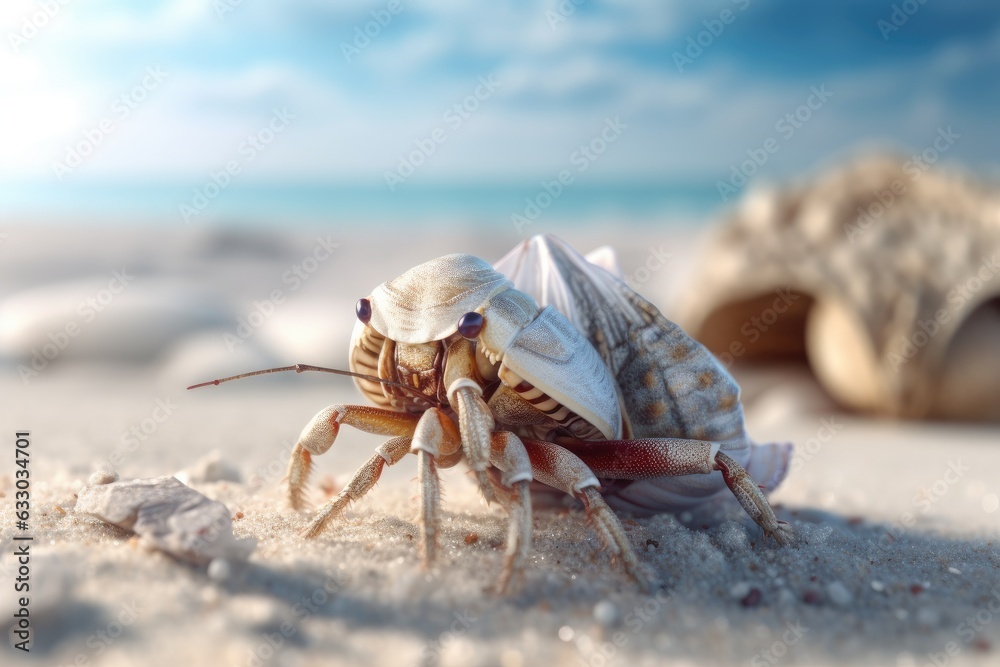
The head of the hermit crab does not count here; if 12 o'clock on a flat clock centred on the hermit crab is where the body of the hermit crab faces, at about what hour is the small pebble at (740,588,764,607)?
The small pebble is roughly at 9 o'clock from the hermit crab.

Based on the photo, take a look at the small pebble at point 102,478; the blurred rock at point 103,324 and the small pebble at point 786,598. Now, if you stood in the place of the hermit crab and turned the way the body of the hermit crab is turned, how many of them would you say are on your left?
1

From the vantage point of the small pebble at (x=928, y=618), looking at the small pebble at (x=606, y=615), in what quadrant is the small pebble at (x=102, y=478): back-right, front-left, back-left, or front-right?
front-right

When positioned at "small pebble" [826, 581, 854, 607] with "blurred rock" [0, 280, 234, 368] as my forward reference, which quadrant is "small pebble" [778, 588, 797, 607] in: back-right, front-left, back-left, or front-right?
front-left

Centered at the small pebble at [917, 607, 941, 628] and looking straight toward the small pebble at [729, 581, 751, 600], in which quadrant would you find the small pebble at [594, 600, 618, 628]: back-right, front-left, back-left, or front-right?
front-left

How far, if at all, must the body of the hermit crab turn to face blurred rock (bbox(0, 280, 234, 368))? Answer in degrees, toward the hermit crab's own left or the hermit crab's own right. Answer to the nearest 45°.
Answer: approximately 90° to the hermit crab's own right

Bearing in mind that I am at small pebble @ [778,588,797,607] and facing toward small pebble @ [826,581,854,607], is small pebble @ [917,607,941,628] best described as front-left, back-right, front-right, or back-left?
front-right

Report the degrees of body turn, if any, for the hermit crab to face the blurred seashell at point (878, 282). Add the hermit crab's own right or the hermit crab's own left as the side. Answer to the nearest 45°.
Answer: approximately 180°

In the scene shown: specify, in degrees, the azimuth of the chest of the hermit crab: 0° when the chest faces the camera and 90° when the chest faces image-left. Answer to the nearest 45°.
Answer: approximately 45°

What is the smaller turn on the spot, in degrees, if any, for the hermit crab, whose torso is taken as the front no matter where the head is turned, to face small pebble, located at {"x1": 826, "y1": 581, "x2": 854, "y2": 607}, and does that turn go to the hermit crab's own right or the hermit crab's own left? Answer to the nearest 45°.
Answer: approximately 90° to the hermit crab's own left

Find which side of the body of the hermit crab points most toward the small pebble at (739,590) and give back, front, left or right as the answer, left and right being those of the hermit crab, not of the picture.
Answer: left

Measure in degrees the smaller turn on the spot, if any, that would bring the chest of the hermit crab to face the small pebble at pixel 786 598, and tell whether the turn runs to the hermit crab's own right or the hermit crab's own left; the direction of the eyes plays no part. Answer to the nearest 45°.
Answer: approximately 90° to the hermit crab's own left

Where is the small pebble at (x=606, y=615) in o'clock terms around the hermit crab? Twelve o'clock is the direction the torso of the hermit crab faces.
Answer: The small pebble is roughly at 10 o'clock from the hermit crab.
